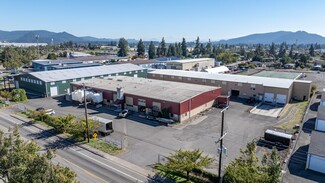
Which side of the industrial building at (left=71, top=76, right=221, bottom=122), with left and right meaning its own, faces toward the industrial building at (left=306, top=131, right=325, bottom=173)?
left

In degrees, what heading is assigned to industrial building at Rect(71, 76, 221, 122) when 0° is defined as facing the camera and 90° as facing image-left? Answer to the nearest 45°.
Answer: approximately 45°

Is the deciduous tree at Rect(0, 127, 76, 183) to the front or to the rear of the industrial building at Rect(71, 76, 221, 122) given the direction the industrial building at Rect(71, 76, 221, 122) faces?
to the front

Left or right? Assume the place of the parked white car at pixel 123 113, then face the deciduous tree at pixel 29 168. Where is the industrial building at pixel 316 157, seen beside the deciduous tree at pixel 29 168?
left

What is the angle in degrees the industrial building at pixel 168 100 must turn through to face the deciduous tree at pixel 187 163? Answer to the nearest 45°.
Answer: approximately 45° to its left
